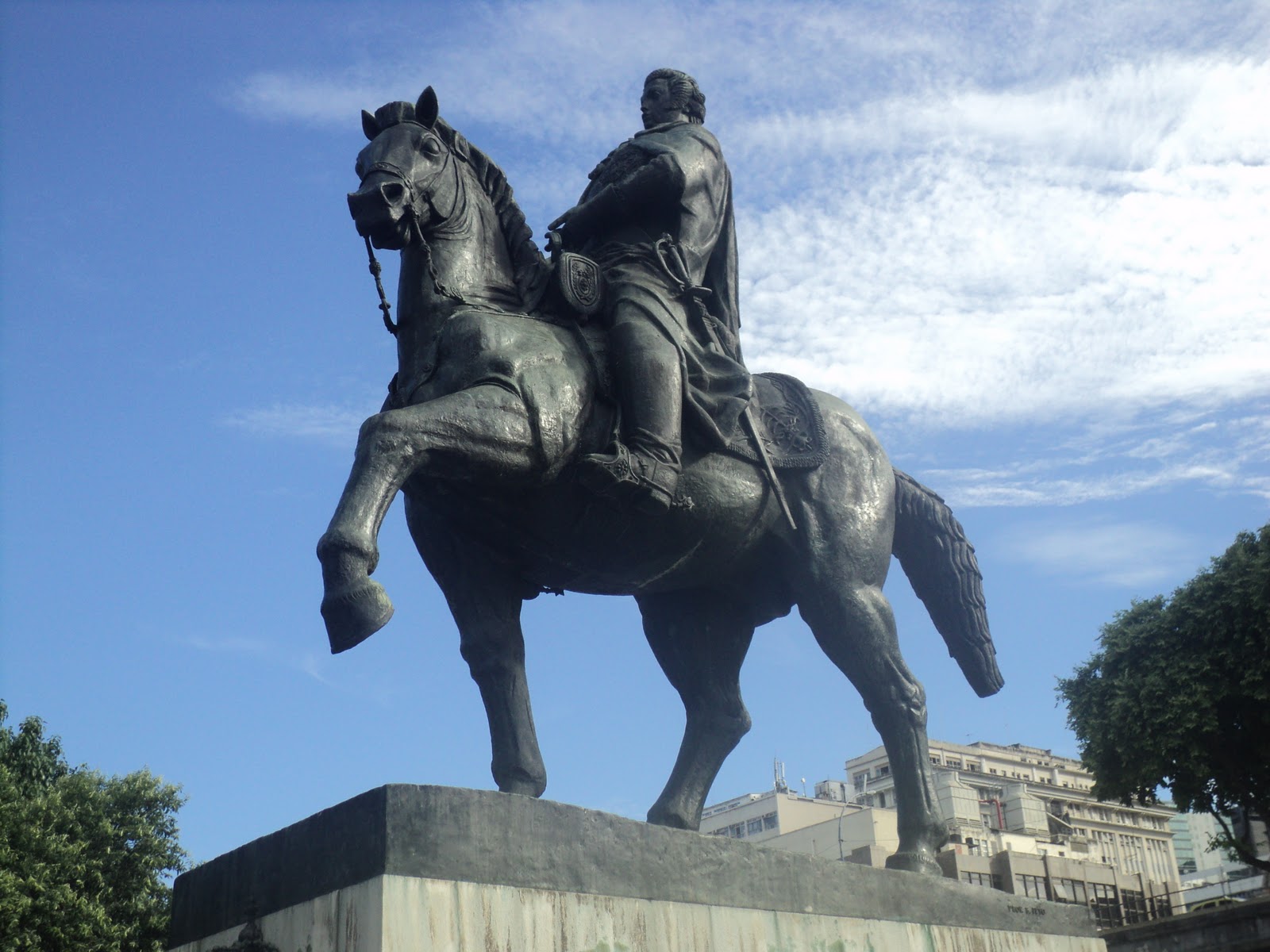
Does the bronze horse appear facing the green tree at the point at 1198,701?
no
